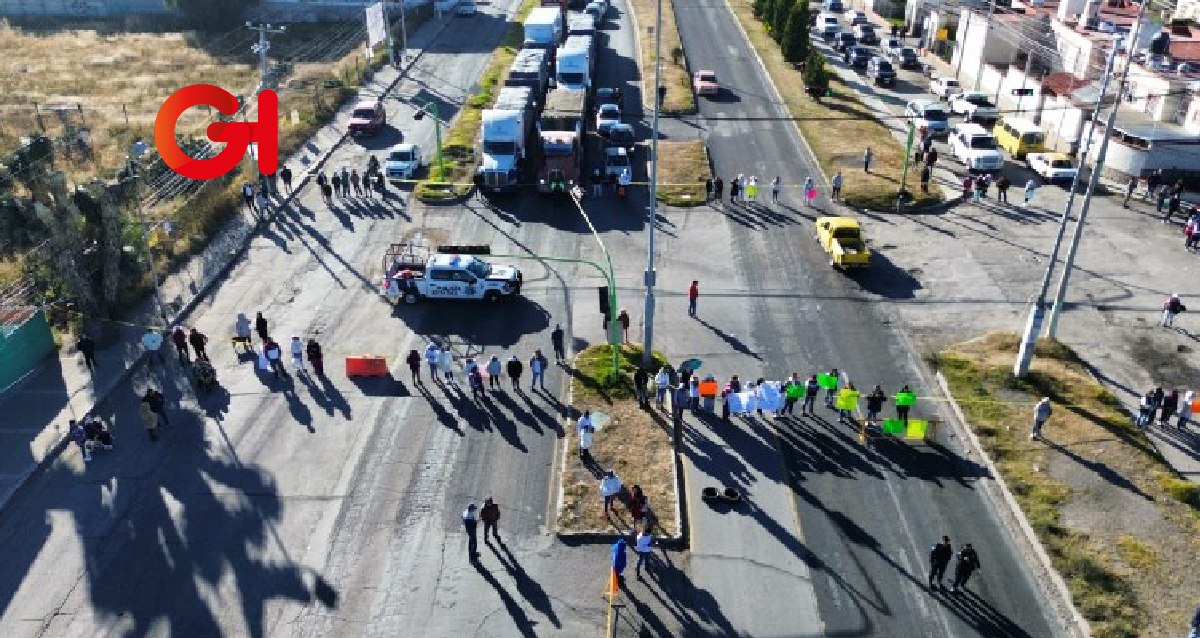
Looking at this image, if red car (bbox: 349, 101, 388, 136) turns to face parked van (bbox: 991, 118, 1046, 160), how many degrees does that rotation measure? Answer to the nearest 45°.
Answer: approximately 135° to its left

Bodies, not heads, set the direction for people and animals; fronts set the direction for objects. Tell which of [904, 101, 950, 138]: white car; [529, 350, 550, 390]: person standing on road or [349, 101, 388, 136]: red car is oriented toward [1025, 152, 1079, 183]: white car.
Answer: [904, 101, 950, 138]: white car

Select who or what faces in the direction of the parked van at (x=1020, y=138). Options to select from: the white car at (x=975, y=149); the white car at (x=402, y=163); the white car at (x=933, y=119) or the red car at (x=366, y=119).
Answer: the white car at (x=933, y=119)

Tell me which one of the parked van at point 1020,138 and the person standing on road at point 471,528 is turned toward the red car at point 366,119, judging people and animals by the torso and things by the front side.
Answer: the person standing on road

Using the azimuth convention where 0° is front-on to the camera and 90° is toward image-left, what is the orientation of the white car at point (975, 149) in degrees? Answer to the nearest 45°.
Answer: approximately 315°

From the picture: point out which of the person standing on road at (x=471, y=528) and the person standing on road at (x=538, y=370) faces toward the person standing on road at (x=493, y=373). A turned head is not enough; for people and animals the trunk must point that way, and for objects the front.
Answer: the person standing on road at (x=471, y=528)

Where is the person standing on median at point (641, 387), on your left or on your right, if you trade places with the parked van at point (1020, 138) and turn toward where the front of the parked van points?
on your right

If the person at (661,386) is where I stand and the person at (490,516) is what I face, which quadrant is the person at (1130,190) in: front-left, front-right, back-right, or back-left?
back-left

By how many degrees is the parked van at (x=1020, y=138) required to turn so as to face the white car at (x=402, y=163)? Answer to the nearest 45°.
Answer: approximately 90° to its right

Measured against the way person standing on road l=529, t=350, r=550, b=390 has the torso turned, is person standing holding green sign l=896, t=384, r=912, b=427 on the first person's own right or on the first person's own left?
on the first person's own left

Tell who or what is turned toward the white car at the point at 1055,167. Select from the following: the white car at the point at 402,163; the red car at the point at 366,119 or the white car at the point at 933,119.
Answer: the white car at the point at 933,119

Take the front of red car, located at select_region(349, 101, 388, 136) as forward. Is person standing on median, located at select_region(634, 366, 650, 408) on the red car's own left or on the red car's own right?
on the red car's own left
